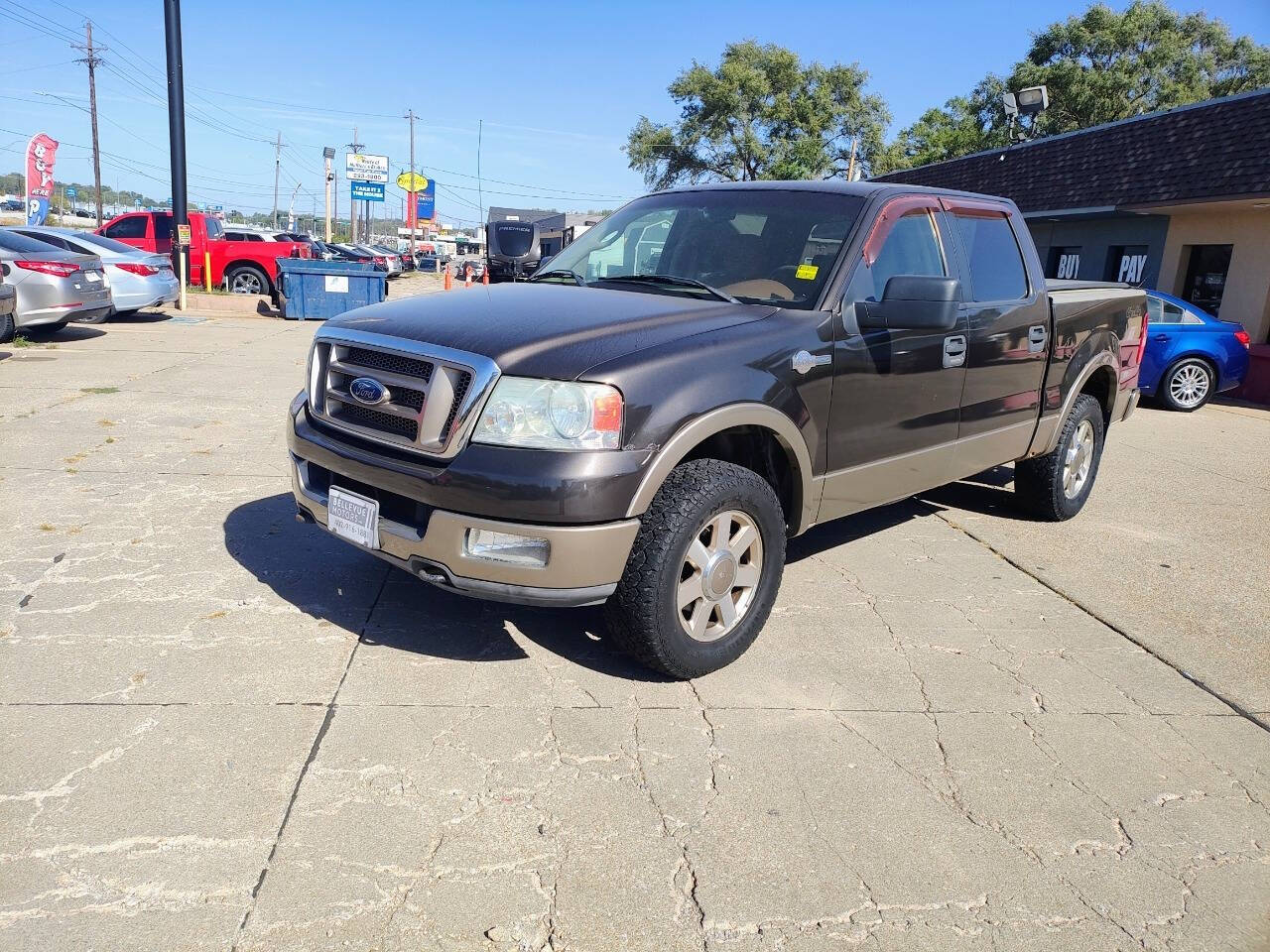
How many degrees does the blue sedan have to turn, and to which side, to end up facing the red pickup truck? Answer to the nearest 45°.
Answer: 0° — it already faces it

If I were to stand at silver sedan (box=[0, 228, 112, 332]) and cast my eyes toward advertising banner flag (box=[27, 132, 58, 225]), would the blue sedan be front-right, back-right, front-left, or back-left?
back-right

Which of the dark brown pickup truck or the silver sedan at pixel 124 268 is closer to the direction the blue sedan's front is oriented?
the silver sedan

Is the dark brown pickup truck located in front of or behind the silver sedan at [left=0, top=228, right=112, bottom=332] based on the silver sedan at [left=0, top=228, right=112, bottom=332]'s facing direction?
behind

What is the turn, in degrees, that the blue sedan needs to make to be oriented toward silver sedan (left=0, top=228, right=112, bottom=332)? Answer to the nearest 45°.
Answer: approximately 45° to its left

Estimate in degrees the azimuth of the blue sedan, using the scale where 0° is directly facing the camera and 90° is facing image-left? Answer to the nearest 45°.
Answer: approximately 90°

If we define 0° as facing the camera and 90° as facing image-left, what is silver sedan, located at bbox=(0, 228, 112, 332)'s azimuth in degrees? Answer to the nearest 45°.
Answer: approximately 135°
